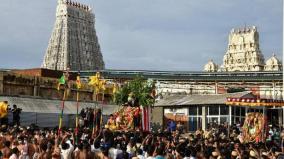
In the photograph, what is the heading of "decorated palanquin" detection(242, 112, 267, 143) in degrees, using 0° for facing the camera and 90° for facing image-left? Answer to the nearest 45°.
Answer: approximately 0°

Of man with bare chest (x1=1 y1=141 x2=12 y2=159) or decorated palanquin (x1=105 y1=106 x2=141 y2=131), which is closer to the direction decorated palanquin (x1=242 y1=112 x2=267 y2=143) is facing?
the man with bare chest

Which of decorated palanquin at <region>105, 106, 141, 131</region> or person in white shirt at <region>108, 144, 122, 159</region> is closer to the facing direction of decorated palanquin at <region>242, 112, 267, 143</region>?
the person in white shirt

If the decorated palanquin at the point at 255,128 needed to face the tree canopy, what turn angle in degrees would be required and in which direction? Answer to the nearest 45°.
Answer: approximately 135° to its right

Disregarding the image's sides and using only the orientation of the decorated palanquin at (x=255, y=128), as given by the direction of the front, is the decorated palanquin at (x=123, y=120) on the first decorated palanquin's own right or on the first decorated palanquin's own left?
on the first decorated palanquin's own right
